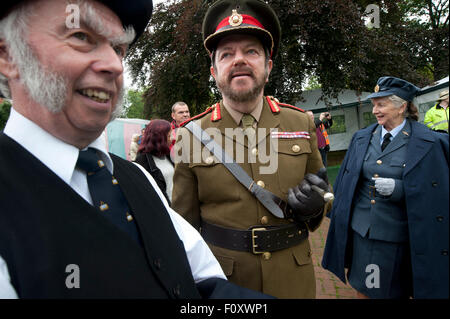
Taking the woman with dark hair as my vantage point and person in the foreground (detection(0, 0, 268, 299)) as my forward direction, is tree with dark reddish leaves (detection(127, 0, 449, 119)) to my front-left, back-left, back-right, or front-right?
back-left

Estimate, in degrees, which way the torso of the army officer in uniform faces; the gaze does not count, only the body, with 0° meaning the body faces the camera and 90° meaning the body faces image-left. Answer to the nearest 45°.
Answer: approximately 0°
